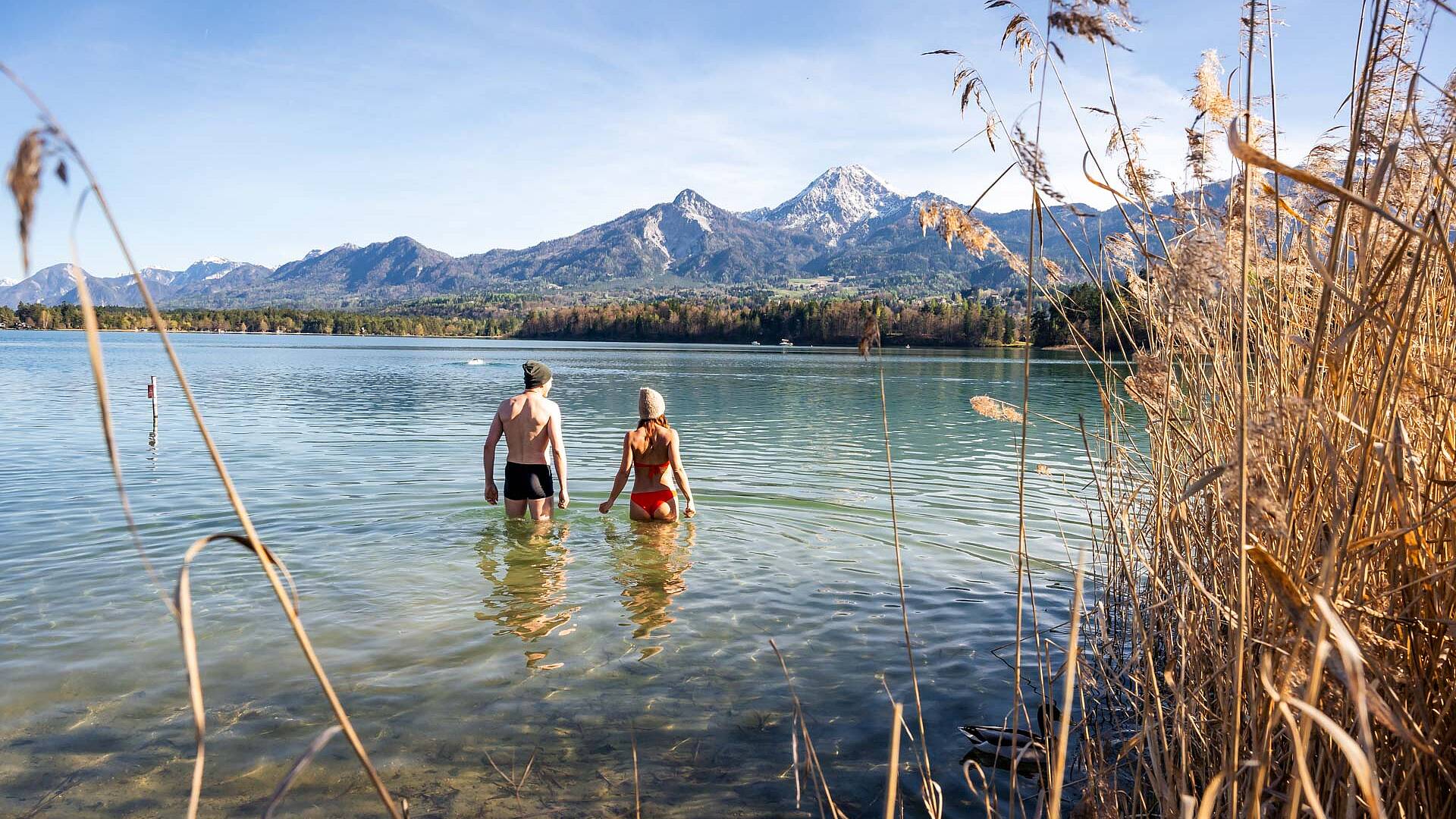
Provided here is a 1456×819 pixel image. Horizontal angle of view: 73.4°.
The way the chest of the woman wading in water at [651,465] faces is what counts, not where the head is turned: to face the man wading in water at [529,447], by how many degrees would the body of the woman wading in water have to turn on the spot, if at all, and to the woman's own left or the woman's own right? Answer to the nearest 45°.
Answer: approximately 90° to the woman's own left

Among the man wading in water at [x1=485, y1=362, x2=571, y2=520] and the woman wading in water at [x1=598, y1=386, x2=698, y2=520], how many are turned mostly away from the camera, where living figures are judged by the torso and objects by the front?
2

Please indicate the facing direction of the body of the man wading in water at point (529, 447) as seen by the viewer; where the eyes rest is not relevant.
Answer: away from the camera

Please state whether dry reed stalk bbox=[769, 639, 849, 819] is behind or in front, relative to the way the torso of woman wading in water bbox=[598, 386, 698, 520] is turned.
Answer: behind

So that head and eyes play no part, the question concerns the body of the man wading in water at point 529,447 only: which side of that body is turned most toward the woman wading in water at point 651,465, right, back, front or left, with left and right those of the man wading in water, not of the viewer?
right

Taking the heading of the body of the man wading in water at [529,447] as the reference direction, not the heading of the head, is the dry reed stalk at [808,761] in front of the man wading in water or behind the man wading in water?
behind

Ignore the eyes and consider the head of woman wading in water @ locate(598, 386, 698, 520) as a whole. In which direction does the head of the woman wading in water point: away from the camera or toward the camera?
away from the camera

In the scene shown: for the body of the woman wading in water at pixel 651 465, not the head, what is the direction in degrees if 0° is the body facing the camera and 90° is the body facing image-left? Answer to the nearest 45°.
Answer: approximately 180°

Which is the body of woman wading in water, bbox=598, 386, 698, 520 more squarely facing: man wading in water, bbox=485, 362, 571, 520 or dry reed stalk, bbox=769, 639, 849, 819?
the man wading in water
